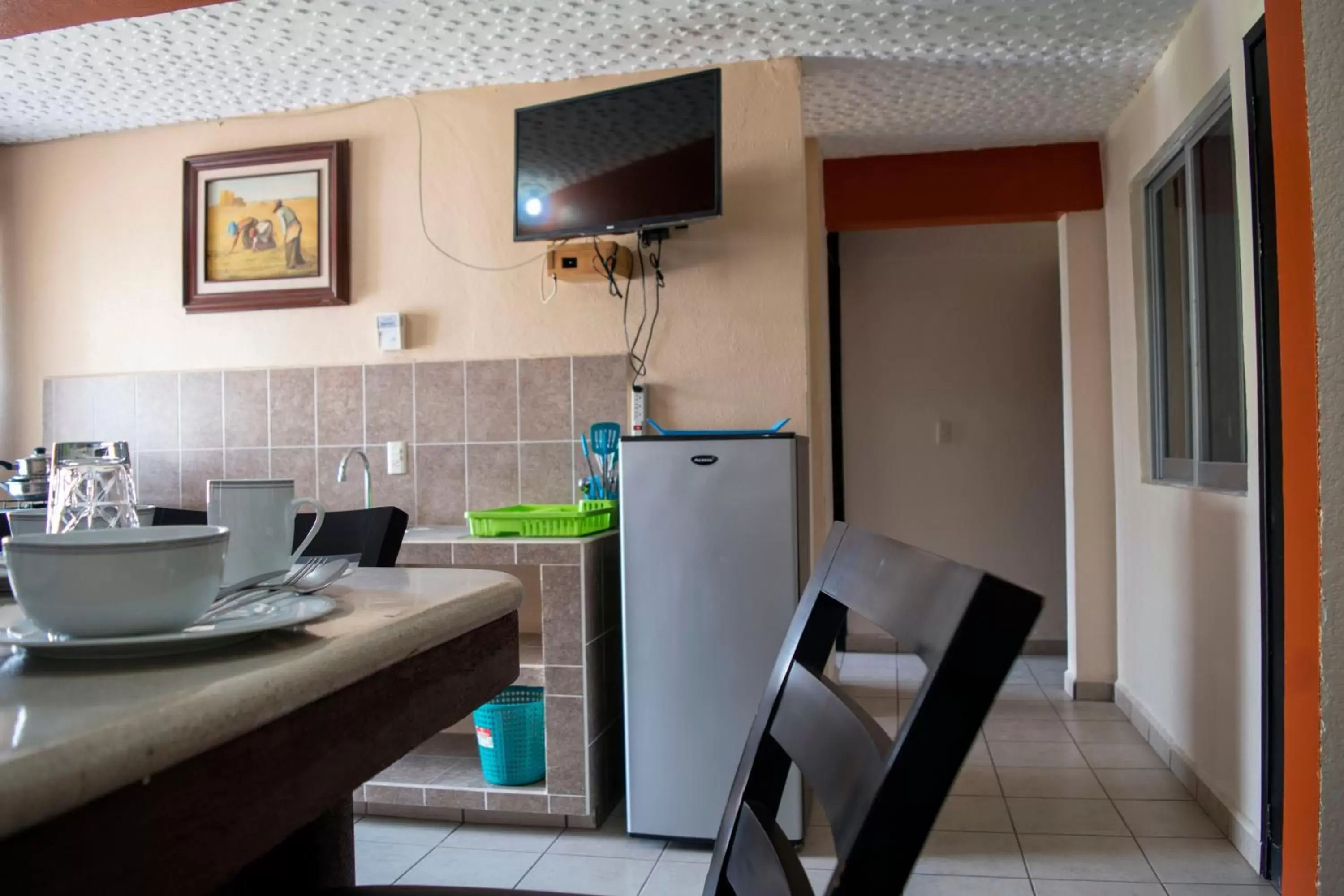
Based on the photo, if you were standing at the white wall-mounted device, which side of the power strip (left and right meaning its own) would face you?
right

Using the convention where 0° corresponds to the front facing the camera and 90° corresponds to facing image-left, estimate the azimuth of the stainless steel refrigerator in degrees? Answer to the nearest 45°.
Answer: approximately 0°

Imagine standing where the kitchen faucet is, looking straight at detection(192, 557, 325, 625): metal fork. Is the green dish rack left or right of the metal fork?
left

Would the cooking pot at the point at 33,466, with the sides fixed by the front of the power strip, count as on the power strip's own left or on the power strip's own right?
on the power strip's own right

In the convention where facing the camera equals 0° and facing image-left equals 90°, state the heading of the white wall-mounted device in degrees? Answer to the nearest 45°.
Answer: approximately 45°

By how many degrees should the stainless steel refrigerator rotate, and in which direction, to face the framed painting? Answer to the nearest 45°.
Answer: approximately 135° to its right

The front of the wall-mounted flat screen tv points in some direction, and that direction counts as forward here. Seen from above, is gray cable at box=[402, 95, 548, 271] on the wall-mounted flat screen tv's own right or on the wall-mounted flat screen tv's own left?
on the wall-mounted flat screen tv's own right
